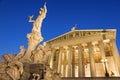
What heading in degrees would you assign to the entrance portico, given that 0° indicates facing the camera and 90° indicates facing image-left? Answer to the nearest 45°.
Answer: approximately 45°
